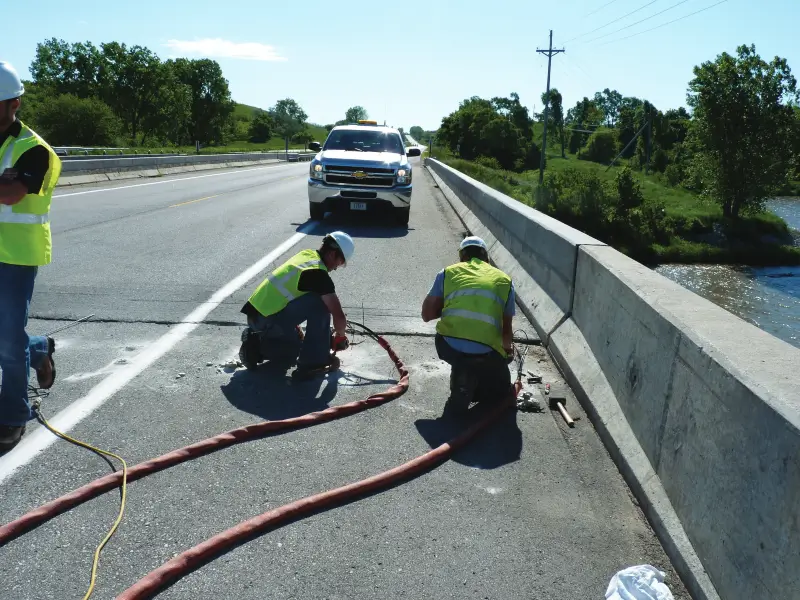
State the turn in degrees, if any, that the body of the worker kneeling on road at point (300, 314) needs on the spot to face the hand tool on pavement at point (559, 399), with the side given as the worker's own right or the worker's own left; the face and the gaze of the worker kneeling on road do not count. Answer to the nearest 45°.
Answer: approximately 45° to the worker's own right

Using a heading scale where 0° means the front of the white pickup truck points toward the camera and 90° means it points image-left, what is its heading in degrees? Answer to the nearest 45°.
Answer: approximately 0°

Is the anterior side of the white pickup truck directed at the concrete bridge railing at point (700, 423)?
yes

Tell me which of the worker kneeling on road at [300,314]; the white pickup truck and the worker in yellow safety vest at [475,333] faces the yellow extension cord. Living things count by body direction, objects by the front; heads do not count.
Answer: the white pickup truck

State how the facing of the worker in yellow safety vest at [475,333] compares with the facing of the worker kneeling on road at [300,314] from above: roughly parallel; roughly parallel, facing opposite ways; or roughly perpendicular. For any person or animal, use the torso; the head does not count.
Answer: roughly perpendicular

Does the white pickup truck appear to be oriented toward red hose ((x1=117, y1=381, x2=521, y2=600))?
yes

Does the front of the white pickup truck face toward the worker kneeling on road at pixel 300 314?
yes

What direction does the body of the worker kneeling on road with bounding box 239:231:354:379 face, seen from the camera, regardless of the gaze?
to the viewer's right

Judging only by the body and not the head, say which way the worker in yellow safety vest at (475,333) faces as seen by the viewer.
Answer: away from the camera

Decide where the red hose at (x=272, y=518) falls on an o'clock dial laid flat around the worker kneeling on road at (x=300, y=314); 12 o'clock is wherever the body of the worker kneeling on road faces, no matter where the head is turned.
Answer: The red hose is roughly at 3 o'clock from the worker kneeling on road.
